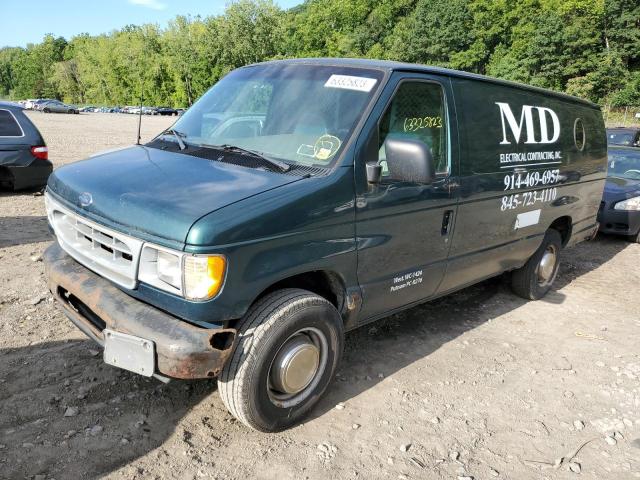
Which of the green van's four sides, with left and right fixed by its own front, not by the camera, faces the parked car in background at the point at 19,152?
right

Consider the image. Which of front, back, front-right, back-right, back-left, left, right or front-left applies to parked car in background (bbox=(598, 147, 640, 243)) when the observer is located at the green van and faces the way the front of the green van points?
back

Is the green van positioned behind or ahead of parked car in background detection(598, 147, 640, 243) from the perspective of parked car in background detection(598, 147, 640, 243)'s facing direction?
ahead

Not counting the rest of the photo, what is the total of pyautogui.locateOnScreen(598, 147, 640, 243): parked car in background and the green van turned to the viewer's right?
0

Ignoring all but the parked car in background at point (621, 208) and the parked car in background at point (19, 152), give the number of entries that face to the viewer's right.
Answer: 0

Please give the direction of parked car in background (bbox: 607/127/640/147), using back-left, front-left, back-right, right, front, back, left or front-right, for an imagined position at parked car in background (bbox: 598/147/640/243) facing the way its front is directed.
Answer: back-right

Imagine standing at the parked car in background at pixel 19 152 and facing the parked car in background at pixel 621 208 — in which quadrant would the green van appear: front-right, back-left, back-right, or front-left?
front-right

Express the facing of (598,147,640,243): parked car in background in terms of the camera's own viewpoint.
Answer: facing the viewer and to the left of the viewer
